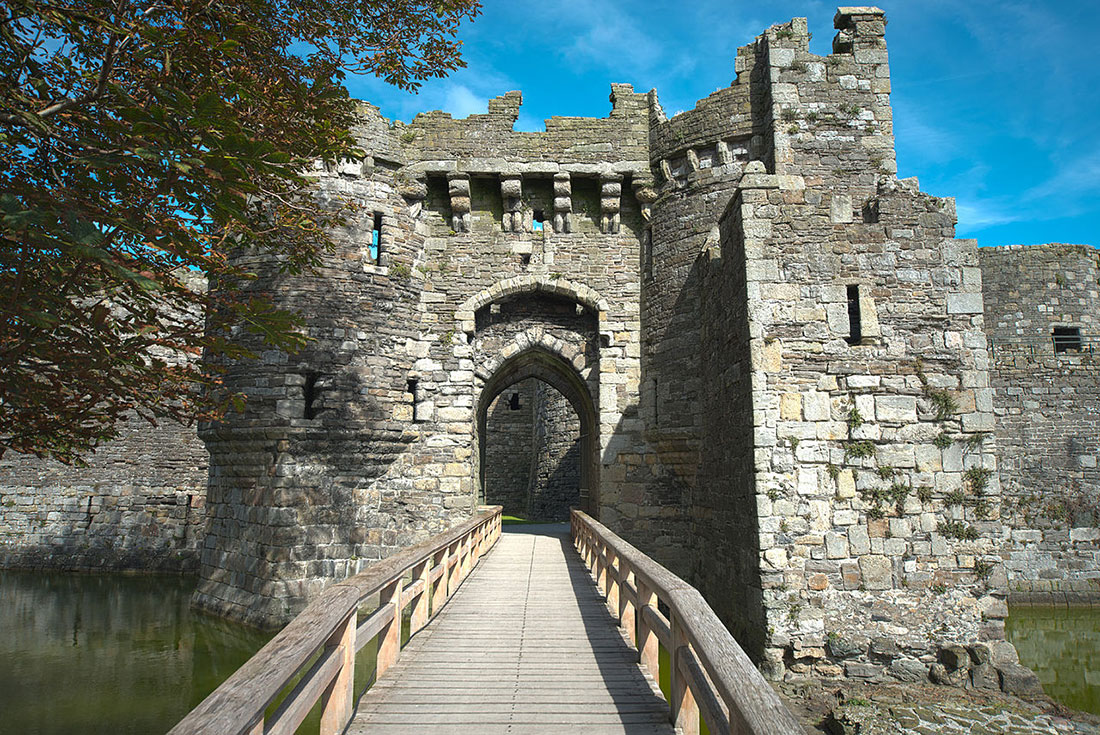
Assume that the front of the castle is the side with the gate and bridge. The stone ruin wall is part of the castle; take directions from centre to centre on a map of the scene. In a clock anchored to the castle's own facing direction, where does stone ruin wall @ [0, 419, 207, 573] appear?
The stone ruin wall is roughly at 4 o'clock from the castle.

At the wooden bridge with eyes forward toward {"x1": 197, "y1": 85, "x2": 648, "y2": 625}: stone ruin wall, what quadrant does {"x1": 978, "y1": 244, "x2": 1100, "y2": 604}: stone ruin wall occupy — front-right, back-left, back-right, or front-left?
front-right

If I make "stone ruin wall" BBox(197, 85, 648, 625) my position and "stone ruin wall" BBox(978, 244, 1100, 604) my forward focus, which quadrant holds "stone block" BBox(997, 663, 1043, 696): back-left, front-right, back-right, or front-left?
front-right

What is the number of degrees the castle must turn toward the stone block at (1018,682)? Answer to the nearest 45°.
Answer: approximately 45° to its left

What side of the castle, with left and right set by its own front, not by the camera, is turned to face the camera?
front

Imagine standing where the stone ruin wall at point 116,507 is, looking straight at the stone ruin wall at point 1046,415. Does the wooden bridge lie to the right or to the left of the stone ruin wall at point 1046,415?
right

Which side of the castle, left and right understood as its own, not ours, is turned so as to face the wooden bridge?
front

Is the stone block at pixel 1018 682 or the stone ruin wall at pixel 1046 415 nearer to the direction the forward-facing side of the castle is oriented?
the stone block

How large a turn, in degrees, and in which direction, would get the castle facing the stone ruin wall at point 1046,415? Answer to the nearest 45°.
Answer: approximately 135° to its left
